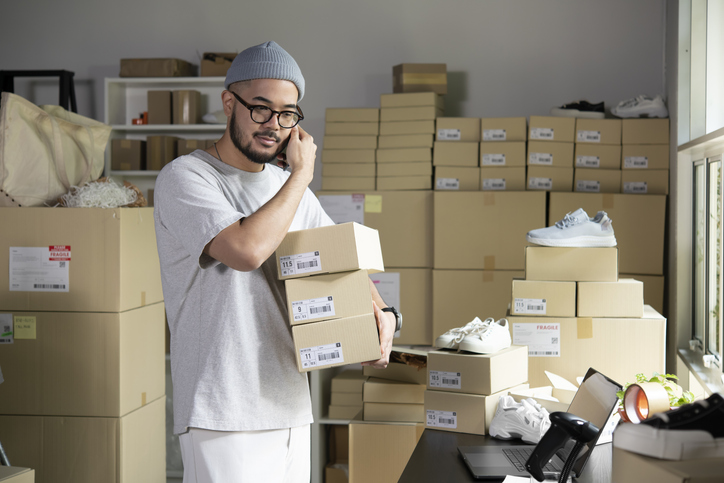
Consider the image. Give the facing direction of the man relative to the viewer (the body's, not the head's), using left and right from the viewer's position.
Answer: facing the viewer and to the right of the viewer

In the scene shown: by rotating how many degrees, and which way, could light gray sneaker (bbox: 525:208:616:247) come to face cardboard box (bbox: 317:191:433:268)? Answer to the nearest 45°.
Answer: approximately 45° to its right

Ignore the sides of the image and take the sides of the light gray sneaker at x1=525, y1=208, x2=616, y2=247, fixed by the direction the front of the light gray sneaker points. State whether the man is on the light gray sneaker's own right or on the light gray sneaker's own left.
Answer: on the light gray sneaker's own left

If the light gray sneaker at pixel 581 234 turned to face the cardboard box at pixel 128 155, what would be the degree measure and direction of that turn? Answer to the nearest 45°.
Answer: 0° — it already faces it

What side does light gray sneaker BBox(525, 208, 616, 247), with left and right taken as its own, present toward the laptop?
left

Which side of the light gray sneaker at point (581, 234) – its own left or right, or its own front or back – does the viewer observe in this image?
left
